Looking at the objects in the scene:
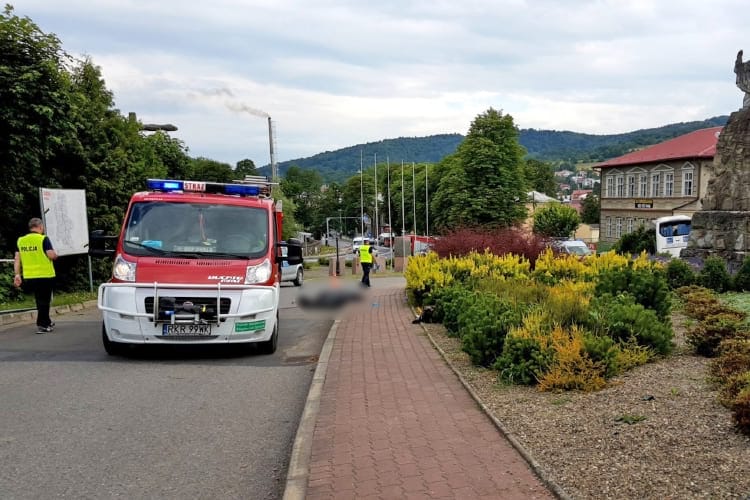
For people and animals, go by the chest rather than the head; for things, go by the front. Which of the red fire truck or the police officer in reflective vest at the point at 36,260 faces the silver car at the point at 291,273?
the police officer in reflective vest

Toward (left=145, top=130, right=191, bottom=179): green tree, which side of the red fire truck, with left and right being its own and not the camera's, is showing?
back

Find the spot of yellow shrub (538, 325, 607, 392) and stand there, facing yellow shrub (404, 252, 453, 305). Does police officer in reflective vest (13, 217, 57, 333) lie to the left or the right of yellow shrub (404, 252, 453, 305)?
left

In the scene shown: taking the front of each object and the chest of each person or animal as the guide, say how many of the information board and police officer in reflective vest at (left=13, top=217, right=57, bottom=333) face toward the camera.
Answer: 1

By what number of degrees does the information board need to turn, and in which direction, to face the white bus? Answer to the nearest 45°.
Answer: approximately 90° to its left

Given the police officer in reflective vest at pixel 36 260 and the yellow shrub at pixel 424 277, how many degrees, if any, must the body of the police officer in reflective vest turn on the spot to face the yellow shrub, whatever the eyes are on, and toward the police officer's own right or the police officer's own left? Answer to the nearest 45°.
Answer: approximately 45° to the police officer's own right

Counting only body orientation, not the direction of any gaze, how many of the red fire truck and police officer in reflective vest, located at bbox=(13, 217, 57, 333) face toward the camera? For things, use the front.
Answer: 1

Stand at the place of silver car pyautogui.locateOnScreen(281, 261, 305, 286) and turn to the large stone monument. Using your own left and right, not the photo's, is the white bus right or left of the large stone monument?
left

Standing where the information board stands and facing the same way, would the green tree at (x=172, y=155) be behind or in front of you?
behind

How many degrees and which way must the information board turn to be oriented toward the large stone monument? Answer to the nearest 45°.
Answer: approximately 45° to its left

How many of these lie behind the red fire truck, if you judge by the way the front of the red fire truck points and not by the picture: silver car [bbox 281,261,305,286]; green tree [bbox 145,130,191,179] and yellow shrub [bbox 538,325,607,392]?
2
